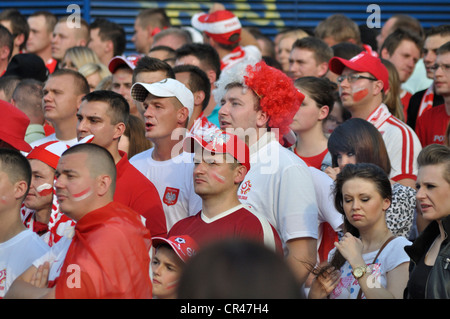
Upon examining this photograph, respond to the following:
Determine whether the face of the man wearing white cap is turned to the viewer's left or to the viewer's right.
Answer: to the viewer's left

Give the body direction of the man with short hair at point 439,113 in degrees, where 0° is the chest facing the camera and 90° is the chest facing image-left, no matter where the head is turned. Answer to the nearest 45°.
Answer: approximately 45°

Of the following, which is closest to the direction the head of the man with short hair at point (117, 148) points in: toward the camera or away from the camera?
toward the camera

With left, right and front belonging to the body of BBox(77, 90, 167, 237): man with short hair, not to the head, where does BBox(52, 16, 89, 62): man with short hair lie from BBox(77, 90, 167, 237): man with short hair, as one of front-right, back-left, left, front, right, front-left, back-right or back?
back-right

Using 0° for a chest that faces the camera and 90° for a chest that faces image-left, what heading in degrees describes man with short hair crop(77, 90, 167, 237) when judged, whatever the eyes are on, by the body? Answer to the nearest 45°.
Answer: approximately 45°

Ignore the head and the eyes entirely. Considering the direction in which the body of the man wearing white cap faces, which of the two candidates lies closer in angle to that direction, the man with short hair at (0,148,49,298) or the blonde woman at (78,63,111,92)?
the man with short hair

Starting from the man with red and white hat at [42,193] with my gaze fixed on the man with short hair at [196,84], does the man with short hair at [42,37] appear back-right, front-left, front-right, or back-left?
front-left

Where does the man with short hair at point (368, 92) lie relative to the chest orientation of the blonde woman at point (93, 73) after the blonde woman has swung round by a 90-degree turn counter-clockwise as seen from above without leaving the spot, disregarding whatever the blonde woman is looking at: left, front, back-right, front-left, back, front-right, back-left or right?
front

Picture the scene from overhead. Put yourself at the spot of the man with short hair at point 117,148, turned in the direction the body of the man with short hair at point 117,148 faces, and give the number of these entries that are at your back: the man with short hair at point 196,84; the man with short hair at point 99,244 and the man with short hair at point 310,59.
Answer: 2

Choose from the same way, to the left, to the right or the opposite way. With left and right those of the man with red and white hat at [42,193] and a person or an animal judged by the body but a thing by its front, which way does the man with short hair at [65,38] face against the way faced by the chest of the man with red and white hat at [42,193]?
the same way

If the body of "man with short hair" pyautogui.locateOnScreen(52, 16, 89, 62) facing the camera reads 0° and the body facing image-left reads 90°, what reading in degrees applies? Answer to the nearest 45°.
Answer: approximately 45°
